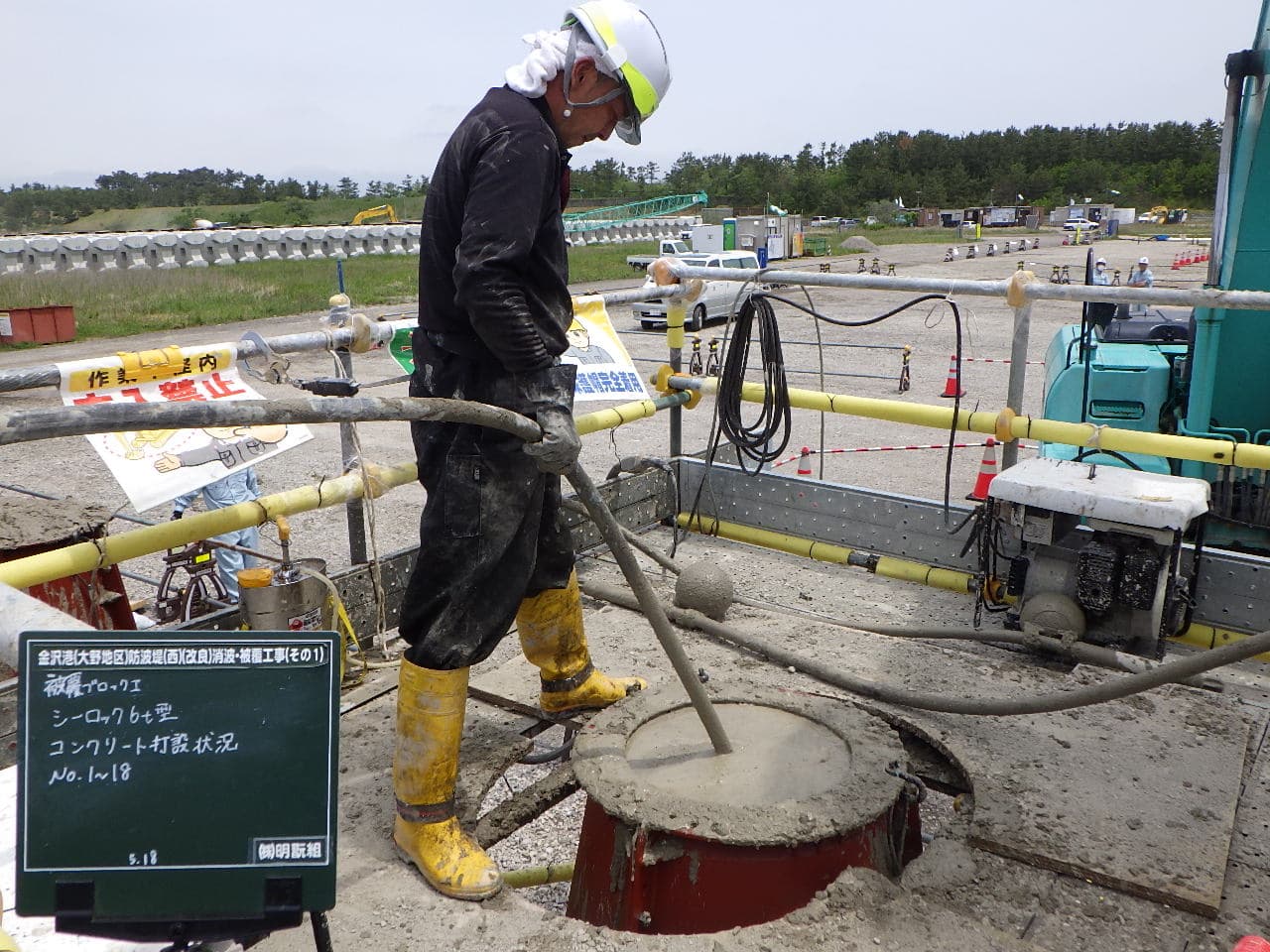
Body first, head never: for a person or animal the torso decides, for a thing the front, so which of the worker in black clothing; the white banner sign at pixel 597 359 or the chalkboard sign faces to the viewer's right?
the worker in black clothing

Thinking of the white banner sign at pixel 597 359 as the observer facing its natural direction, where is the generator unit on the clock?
The generator unit is roughly at 10 o'clock from the white banner sign.

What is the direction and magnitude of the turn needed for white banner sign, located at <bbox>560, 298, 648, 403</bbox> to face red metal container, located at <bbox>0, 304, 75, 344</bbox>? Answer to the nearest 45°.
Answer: approximately 135° to its right

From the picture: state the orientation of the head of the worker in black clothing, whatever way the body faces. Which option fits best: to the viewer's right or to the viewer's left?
to the viewer's right

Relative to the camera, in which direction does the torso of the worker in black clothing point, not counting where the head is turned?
to the viewer's right

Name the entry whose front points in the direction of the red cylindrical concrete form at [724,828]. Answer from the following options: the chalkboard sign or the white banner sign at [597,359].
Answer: the white banner sign

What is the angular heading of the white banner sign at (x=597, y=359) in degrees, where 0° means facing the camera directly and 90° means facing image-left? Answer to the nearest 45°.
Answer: approximately 0°

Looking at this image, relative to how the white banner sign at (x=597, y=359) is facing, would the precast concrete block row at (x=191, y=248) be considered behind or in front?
behind

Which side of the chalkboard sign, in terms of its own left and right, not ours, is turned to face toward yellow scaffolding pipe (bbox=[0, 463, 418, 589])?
back

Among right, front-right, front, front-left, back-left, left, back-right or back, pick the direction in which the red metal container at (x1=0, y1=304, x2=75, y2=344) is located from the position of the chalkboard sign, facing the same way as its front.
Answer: back
